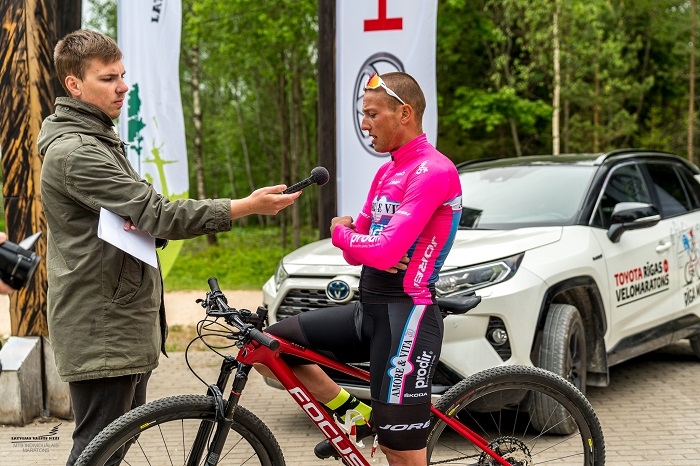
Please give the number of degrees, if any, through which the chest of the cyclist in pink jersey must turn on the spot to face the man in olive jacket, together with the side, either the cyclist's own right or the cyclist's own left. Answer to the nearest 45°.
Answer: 0° — they already face them

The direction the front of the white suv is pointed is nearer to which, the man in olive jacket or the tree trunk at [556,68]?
the man in olive jacket

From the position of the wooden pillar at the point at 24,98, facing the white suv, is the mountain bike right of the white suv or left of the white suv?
right

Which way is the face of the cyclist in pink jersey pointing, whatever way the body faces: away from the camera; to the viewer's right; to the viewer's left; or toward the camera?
to the viewer's left

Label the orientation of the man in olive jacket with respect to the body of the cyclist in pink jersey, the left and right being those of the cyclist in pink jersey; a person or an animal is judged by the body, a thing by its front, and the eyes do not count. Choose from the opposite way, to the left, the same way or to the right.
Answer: the opposite way

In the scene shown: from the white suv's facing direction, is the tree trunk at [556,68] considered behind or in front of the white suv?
behind

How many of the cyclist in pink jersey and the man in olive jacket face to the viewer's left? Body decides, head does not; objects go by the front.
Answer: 1

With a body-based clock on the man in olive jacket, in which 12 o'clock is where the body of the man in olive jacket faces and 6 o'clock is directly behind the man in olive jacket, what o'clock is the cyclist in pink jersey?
The cyclist in pink jersey is roughly at 12 o'clock from the man in olive jacket.

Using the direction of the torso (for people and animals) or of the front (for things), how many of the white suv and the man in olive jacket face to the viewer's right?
1

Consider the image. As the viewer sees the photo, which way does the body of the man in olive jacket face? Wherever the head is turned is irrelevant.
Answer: to the viewer's right

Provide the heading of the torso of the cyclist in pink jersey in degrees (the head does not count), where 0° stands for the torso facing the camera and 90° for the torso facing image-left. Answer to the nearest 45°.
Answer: approximately 90°
